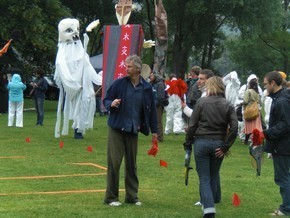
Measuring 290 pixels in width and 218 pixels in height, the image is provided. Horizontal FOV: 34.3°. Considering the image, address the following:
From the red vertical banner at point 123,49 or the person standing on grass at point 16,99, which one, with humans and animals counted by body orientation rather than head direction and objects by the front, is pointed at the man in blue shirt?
the red vertical banner

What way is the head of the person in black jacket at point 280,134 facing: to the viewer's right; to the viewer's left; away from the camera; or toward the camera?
to the viewer's left

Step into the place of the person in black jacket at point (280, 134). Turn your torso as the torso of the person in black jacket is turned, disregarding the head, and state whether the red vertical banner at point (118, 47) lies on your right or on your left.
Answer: on your right

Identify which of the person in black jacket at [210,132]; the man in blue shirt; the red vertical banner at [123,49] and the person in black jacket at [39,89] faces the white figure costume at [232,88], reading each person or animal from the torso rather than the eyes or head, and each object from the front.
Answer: the person in black jacket at [210,132]

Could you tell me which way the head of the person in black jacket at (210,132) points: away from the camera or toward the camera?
away from the camera

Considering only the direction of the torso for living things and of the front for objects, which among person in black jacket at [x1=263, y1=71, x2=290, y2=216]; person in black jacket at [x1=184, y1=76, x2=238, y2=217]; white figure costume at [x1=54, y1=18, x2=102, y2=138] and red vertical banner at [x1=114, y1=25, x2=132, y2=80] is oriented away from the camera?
person in black jacket at [x1=184, y1=76, x2=238, y2=217]

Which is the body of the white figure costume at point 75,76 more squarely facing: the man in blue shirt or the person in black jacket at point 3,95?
the man in blue shirt

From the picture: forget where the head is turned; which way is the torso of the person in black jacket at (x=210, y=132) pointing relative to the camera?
away from the camera

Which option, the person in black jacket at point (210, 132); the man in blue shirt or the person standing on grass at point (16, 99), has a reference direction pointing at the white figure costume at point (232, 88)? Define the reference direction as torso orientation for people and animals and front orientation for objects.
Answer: the person in black jacket

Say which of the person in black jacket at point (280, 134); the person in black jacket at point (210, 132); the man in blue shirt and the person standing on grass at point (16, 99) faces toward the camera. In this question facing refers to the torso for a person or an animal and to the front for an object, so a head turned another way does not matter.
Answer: the man in blue shirt
